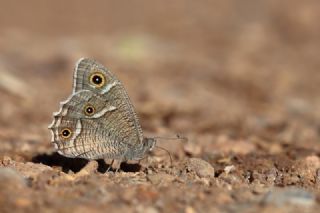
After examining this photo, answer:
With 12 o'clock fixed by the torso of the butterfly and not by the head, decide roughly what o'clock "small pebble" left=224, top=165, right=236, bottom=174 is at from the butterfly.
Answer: The small pebble is roughly at 12 o'clock from the butterfly.

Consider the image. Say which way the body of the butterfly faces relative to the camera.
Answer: to the viewer's right

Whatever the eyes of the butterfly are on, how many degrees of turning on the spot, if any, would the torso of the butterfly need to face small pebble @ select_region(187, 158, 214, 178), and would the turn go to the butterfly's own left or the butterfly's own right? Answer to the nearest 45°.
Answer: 0° — it already faces it

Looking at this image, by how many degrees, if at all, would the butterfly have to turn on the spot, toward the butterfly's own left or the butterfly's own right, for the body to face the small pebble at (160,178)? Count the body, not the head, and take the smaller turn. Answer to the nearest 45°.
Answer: approximately 45° to the butterfly's own right
